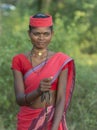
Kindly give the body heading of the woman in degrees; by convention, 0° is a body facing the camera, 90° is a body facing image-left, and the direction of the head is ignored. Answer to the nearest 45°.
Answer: approximately 0°
